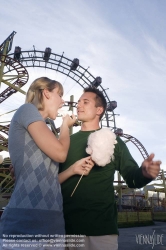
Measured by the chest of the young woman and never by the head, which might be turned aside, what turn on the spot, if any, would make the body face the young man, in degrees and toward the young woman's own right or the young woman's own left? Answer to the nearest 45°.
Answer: approximately 45° to the young woman's own left

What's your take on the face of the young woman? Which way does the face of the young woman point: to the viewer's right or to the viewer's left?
to the viewer's right

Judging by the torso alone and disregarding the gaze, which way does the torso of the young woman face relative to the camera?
to the viewer's right
